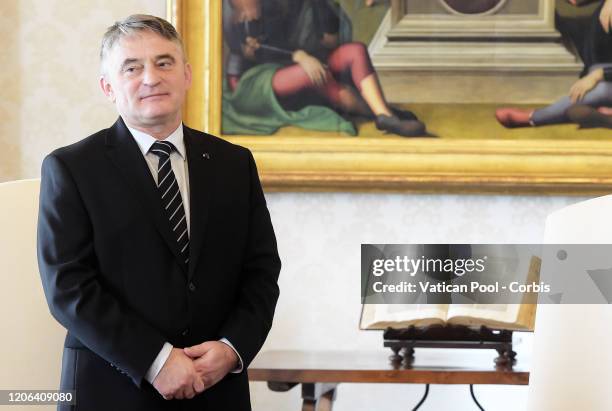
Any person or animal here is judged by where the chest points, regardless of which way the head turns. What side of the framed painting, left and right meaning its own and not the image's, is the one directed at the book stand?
front

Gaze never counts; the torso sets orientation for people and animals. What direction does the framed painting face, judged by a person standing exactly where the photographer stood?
facing the viewer

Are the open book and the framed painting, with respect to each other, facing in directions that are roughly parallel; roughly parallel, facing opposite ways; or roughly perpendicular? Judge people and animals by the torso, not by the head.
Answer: roughly parallel

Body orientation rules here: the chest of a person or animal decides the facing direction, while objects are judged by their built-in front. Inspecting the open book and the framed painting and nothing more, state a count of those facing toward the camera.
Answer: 2

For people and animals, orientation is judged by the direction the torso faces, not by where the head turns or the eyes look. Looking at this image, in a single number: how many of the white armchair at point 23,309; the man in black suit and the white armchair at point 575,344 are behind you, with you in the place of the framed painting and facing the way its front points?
0

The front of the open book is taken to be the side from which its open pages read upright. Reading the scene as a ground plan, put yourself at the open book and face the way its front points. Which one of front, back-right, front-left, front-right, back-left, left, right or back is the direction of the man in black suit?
front-right

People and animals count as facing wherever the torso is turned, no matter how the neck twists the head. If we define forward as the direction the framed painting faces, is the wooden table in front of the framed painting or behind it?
in front

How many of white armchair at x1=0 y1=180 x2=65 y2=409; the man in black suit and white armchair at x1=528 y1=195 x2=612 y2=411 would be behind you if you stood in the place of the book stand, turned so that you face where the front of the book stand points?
0

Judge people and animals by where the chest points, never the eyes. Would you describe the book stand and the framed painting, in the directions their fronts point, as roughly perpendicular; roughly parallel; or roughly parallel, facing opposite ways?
roughly parallel

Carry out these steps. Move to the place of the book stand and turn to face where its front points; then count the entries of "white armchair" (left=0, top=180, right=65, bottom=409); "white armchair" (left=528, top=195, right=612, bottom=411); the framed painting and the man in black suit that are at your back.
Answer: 1

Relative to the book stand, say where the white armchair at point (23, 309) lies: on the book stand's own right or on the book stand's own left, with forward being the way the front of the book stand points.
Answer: on the book stand's own right

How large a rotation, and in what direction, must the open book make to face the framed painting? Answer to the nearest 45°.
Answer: approximately 180°

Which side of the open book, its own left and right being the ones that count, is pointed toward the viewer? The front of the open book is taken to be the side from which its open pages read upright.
front

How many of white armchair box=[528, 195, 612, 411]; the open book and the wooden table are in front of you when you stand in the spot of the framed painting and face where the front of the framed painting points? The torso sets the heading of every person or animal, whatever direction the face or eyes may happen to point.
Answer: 3

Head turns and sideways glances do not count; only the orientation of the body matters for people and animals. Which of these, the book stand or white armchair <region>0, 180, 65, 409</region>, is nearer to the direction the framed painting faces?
the book stand

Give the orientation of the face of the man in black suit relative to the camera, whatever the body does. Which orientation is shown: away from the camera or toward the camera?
toward the camera
